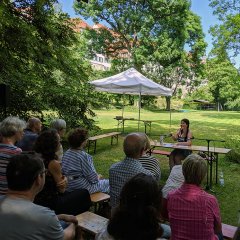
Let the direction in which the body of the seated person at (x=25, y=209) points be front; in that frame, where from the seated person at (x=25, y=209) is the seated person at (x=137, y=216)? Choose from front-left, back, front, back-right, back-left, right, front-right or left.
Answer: right

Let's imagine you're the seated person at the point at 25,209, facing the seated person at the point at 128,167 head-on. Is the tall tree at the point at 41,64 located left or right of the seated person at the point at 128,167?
left

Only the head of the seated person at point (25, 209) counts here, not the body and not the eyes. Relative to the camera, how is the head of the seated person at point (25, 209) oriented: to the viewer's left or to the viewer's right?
to the viewer's right

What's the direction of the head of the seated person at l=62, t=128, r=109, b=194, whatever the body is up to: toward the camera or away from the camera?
away from the camera

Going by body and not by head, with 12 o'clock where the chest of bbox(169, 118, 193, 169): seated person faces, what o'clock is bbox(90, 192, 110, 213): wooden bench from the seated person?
The wooden bench is roughly at 11 o'clock from the seated person.

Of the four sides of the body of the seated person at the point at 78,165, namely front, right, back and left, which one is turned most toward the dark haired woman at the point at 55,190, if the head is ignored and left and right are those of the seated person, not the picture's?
back

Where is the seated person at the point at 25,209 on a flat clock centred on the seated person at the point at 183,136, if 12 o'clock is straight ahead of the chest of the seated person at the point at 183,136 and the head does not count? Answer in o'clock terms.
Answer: the seated person at the point at 25,209 is roughly at 11 o'clock from the seated person at the point at 183,136.

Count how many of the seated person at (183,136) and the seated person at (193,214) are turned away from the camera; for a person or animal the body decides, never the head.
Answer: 1

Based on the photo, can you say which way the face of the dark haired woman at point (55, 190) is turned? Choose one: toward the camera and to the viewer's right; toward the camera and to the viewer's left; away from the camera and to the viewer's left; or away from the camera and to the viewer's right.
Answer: away from the camera and to the viewer's right

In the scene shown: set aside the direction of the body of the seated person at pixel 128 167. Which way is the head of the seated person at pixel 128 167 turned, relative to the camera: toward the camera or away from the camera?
away from the camera

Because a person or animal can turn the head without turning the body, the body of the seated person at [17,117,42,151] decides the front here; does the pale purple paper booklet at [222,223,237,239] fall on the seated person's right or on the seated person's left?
on the seated person's right

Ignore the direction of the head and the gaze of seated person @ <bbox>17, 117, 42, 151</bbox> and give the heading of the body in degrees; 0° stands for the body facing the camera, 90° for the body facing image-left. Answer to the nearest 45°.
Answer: approximately 225°

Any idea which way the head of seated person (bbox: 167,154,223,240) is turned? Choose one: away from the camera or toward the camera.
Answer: away from the camera

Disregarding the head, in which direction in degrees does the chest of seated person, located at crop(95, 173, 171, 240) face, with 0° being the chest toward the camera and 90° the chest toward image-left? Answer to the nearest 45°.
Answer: approximately 180°

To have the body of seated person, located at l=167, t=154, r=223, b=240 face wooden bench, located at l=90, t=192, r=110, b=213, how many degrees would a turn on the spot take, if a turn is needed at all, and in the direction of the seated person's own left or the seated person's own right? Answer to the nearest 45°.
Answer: approximately 45° to the seated person's own left

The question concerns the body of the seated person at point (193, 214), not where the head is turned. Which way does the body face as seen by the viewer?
away from the camera

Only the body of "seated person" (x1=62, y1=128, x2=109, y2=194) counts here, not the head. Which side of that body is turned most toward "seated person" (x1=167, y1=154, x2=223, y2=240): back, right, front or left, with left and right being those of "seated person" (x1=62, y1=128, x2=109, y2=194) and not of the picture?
right

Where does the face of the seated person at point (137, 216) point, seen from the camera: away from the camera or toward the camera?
away from the camera

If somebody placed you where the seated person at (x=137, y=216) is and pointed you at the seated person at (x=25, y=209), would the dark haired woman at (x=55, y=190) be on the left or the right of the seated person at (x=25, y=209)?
right
